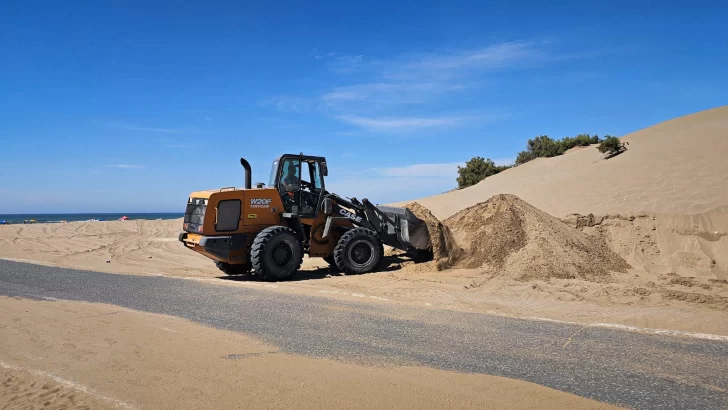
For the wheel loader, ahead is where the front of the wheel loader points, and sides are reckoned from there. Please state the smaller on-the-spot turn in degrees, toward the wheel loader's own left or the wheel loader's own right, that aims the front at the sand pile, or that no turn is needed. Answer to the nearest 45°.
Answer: approximately 45° to the wheel loader's own right

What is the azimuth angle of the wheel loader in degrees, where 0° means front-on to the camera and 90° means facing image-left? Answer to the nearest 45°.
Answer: approximately 225°

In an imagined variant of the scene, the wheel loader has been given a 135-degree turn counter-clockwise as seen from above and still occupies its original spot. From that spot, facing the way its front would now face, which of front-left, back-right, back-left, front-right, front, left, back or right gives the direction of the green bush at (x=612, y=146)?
back-right
